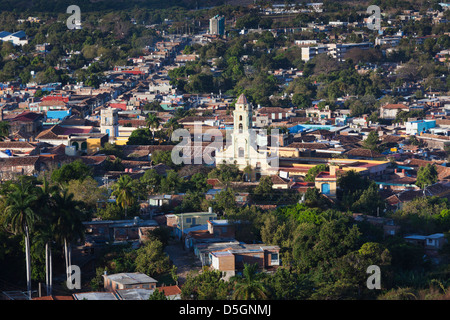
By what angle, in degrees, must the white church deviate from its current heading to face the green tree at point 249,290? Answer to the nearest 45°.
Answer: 0° — it already faces it

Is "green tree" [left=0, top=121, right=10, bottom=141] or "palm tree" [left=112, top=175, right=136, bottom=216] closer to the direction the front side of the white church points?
the palm tree

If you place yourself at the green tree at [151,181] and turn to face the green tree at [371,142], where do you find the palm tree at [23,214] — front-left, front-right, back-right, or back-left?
back-right

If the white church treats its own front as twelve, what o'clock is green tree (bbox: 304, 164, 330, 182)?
The green tree is roughly at 9 o'clock from the white church.

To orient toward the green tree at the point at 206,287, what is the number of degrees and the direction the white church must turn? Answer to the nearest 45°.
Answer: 0° — it already faces it

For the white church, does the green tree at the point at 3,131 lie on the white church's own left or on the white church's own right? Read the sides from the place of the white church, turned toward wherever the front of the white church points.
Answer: on the white church's own right

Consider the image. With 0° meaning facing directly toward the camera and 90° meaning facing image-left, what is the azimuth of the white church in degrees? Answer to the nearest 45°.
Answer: approximately 0°
